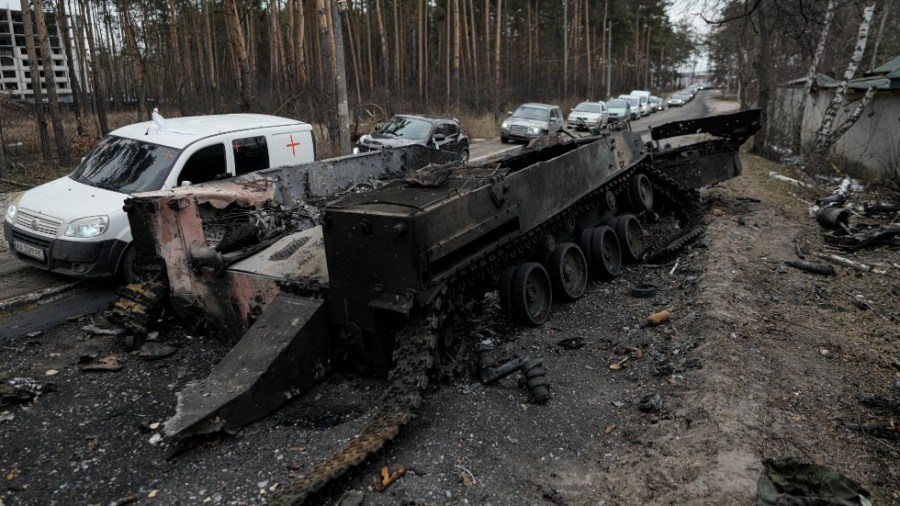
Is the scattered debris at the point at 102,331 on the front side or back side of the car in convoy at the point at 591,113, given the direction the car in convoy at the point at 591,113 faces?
on the front side

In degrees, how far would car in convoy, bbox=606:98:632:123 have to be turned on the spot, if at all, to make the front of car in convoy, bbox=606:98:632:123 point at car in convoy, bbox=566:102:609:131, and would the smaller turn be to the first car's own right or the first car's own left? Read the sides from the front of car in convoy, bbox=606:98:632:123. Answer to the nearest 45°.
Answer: approximately 45° to the first car's own left

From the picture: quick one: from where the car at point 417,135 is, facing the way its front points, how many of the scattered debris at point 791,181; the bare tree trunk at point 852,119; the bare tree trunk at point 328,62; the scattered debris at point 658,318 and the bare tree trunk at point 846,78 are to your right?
1

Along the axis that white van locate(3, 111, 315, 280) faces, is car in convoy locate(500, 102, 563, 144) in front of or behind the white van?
behind

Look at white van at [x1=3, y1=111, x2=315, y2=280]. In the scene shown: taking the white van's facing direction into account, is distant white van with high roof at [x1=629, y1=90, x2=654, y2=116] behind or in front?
behind

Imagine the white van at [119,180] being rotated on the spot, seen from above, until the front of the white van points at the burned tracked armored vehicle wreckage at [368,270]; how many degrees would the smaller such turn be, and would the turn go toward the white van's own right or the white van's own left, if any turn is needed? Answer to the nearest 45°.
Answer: approximately 90° to the white van's own left

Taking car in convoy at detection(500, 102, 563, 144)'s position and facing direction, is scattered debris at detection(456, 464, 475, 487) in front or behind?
in front

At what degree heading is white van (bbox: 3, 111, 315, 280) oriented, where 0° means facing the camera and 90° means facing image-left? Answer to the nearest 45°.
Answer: approximately 45°

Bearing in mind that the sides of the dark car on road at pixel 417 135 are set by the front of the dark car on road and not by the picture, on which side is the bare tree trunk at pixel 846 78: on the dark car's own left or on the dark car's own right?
on the dark car's own left

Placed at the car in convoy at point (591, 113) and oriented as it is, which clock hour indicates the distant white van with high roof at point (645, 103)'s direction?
The distant white van with high roof is roughly at 5 o'clock from the car in convoy.

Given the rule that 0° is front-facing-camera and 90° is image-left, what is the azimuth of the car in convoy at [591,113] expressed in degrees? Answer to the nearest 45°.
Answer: approximately 45°

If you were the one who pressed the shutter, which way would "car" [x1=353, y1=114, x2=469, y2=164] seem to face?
facing the viewer and to the left of the viewer

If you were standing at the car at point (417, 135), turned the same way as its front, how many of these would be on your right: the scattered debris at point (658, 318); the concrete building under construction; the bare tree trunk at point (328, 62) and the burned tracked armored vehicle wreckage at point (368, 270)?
2

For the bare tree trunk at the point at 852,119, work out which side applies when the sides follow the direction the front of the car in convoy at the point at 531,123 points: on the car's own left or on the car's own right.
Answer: on the car's own left

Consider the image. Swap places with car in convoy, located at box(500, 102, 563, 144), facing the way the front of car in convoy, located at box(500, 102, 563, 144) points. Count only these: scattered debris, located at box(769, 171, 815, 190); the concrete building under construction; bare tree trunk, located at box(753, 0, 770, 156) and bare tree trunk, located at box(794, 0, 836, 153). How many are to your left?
3

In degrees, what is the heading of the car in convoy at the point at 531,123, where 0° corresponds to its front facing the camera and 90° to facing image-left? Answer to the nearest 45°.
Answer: approximately 45°

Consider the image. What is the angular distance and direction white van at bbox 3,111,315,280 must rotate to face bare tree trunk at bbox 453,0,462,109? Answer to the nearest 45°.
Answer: approximately 180°
